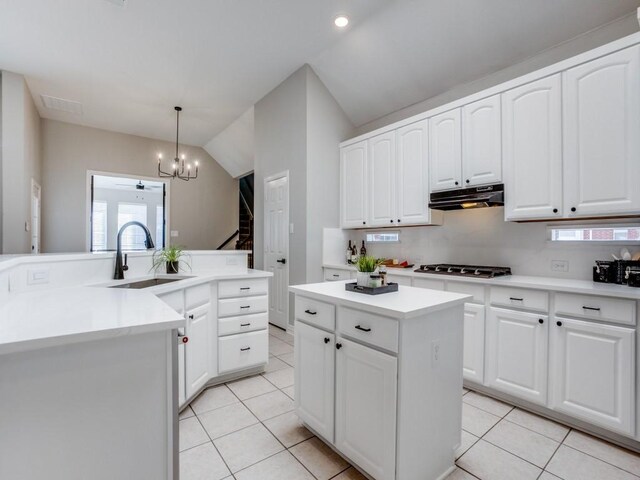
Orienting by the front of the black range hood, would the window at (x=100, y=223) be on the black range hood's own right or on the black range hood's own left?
on the black range hood's own right

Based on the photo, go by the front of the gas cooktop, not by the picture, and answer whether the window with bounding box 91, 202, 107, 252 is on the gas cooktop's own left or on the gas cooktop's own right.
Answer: on the gas cooktop's own right

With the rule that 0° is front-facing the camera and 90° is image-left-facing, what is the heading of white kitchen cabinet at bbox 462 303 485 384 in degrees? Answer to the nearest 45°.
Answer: approximately 45°

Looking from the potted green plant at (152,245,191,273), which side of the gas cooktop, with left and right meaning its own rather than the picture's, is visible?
front

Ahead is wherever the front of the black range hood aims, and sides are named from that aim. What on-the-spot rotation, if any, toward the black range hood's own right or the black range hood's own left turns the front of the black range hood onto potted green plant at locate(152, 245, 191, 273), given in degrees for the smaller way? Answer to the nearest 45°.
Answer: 0° — it already faces it

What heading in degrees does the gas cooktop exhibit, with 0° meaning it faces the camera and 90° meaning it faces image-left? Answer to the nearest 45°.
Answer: approximately 45°

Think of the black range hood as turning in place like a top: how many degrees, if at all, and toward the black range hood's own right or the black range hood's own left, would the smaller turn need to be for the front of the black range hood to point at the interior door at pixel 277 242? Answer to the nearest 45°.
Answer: approximately 45° to the black range hood's own right

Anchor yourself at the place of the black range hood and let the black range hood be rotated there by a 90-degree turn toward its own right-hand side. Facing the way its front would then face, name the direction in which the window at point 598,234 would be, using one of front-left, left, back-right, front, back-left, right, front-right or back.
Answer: back-right

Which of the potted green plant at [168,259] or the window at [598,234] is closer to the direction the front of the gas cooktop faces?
the potted green plant

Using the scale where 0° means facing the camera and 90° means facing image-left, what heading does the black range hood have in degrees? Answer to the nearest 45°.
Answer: approximately 45°

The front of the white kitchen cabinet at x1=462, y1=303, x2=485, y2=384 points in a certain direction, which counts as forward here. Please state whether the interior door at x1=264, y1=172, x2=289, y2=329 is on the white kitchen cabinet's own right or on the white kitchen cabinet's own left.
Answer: on the white kitchen cabinet's own right

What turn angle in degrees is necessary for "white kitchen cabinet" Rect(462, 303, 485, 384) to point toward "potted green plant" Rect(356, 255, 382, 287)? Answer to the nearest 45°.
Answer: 0° — it already faces it
